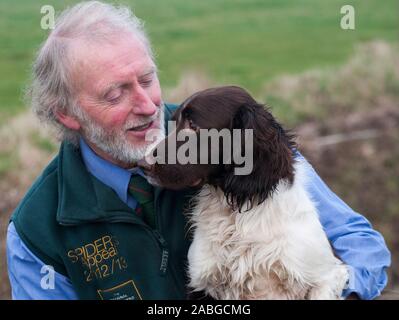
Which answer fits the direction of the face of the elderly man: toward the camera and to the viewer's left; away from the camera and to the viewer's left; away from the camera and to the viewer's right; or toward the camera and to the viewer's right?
toward the camera and to the viewer's right

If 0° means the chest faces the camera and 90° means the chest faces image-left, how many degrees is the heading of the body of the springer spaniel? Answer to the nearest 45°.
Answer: approximately 45°

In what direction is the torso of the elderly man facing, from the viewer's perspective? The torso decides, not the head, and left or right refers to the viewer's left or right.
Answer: facing the viewer and to the right of the viewer
